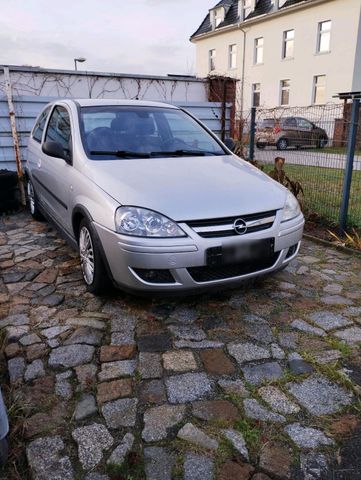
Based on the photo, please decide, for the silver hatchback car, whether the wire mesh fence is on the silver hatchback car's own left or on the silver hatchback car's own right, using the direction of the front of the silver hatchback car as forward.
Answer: on the silver hatchback car's own left

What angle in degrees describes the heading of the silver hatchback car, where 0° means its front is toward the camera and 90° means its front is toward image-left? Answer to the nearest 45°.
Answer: approximately 315°

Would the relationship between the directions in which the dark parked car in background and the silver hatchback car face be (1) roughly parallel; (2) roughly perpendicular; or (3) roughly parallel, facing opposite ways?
roughly perpendicular

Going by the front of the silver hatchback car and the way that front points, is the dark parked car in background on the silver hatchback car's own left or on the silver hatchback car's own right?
on the silver hatchback car's own left
